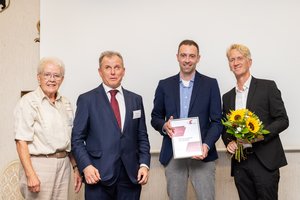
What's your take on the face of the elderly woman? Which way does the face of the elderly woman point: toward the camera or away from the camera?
toward the camera

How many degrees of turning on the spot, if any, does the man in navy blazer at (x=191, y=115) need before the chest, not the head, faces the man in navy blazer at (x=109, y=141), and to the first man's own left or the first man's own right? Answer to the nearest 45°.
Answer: approximately 45° to the first man's own right

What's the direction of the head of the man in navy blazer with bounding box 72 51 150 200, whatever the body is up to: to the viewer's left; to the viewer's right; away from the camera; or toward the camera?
toward the camera

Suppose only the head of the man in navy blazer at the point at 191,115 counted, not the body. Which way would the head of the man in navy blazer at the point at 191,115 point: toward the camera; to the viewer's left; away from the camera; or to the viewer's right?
toward the camera

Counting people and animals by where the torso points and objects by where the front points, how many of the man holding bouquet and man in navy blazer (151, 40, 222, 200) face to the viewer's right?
0

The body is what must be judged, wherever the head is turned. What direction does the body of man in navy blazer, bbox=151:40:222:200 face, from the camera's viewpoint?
toward the camera

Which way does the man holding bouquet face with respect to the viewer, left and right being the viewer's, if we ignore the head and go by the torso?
facing the viewer and to the left of the viewer

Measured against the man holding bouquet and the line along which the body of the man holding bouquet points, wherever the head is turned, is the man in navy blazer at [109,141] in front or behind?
in front
